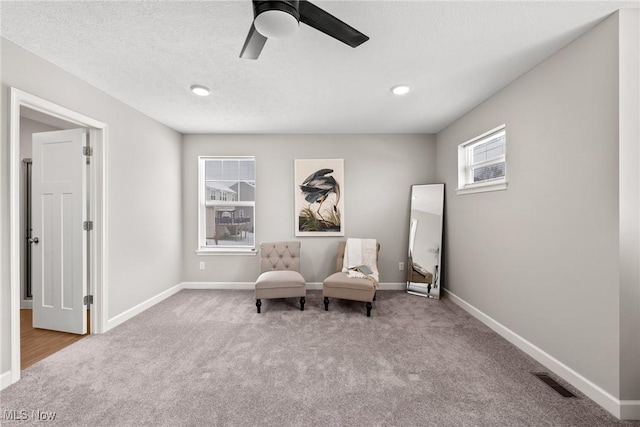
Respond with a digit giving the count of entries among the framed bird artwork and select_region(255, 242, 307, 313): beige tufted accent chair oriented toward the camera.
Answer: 2

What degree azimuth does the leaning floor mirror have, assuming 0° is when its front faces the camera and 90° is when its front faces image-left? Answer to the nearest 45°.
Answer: approximately 45°

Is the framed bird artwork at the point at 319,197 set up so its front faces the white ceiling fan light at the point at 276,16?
yes

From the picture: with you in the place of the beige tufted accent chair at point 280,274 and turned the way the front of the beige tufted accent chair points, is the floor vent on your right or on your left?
on your left

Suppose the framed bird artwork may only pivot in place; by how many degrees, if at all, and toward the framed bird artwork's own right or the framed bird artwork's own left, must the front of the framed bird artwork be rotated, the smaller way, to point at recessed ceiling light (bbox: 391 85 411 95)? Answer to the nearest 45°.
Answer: approximately 45° to the framed bird artwork's own left

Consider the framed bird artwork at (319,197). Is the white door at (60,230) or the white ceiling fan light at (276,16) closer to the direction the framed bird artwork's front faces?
the white ceiling fan light

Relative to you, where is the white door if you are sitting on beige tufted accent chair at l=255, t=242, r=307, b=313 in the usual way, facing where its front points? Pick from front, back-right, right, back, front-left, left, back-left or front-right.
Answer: right

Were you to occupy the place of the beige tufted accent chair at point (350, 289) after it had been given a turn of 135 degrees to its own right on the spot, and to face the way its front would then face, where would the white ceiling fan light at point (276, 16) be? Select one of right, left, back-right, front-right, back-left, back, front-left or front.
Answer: back

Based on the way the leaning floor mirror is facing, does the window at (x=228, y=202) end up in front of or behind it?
in front

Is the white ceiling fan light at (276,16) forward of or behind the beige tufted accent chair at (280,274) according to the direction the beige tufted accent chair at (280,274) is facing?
forward
